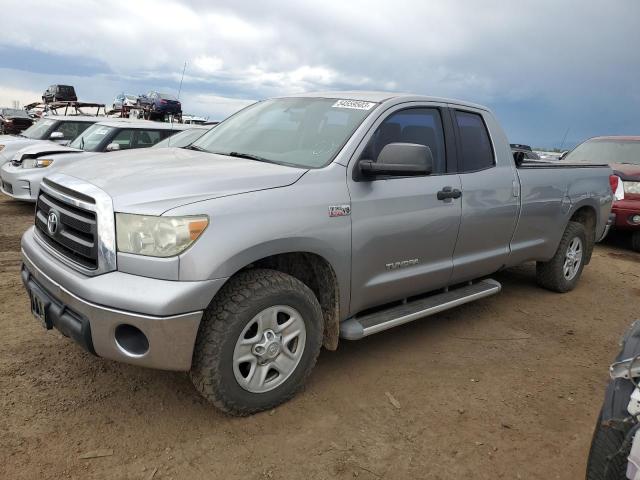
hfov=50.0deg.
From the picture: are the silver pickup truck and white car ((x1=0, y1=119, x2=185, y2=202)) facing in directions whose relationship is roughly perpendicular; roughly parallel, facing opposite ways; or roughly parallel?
roughly parallel

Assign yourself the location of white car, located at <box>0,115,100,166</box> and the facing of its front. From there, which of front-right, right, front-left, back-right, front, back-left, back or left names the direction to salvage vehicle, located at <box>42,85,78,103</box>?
back-right

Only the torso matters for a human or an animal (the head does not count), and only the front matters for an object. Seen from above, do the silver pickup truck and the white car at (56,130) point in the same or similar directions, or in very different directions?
same or similar directions

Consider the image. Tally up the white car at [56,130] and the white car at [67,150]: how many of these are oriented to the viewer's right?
0

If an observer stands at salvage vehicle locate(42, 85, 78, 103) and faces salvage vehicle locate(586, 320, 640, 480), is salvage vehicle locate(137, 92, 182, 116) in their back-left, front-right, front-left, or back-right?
front-left

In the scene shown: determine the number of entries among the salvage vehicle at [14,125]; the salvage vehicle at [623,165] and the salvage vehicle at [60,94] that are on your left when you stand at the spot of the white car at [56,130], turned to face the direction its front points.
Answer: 1

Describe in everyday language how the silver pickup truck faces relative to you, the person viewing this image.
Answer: facing the viewer and to the left of the viewer

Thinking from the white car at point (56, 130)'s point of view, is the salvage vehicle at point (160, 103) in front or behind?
behind

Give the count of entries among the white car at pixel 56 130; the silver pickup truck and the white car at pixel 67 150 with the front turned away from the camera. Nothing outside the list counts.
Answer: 0

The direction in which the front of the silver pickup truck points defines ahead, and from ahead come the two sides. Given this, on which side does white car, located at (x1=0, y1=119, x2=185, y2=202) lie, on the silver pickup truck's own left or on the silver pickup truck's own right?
on the silver pickup truck's own right

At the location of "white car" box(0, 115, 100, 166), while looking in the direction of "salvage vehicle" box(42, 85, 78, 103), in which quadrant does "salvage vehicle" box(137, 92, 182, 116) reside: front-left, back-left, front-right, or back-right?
front-right

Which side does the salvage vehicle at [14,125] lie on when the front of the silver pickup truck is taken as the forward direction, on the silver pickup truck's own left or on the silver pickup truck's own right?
on the silver pickup truck's own right

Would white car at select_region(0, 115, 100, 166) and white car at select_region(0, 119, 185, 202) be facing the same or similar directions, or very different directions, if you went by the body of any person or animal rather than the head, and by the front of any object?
same or similar directions

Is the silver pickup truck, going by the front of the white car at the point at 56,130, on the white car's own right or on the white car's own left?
on the white car's own left

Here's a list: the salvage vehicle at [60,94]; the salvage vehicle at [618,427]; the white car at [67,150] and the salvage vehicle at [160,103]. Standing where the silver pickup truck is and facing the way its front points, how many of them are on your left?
1

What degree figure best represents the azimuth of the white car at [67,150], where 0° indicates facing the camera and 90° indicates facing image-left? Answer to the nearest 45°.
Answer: approximately 45°

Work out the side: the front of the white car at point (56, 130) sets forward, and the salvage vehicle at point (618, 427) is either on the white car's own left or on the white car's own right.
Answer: on the white car's own left
